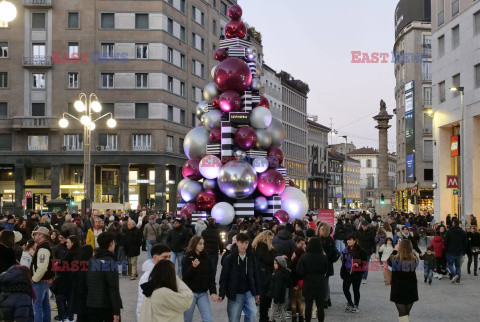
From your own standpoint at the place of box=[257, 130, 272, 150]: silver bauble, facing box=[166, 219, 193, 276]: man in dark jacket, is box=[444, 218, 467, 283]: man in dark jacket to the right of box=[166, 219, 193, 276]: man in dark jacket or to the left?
left

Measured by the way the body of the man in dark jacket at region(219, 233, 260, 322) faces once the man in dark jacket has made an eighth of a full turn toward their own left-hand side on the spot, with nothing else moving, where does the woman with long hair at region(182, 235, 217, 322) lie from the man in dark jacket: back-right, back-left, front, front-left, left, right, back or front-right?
right

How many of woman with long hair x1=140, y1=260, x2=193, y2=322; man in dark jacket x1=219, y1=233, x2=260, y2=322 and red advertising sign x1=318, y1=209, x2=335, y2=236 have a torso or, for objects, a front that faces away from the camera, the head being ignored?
1

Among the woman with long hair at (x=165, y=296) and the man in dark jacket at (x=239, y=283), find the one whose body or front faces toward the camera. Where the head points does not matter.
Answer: the man in dark jacket

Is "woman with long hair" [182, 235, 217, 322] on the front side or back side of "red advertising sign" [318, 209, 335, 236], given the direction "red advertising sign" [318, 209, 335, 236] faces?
on the front side

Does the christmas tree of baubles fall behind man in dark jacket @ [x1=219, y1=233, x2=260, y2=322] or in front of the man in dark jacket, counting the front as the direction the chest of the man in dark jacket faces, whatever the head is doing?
behind

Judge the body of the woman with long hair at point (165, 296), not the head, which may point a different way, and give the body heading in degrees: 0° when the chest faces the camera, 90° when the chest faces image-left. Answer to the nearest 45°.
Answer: approximately 180°

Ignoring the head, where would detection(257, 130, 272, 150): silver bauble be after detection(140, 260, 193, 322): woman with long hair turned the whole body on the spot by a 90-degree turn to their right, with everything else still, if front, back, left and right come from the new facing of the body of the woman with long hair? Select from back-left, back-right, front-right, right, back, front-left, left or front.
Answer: left

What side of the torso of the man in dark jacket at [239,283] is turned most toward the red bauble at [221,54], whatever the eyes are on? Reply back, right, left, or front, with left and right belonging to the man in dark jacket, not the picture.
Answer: back

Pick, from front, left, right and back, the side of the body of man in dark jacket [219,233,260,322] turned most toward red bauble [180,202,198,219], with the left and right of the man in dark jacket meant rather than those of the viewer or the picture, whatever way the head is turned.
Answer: back

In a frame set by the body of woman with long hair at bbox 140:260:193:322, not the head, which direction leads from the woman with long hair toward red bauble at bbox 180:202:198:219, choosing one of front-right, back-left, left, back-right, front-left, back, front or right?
front

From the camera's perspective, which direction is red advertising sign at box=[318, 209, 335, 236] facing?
toward the camera

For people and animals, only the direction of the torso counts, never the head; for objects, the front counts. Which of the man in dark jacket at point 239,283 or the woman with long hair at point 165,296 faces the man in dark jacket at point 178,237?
the woman with long hair

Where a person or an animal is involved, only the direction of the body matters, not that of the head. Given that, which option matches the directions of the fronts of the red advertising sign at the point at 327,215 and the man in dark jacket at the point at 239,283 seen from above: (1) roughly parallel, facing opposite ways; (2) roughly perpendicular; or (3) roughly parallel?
roughly parallel

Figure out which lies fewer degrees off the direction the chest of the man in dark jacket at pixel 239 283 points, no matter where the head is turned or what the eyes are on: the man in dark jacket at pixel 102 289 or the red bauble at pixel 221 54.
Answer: the man in dark jacket

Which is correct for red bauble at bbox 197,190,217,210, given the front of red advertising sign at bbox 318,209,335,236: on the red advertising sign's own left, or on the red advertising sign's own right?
on the red advertising sign's own right

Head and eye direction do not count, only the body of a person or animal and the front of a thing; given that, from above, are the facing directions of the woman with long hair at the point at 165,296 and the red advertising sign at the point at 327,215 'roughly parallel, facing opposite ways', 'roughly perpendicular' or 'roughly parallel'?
roughly parallel, facing opposite ways

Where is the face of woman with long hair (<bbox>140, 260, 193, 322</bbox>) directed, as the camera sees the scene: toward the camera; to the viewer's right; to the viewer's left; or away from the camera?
away from the camera
